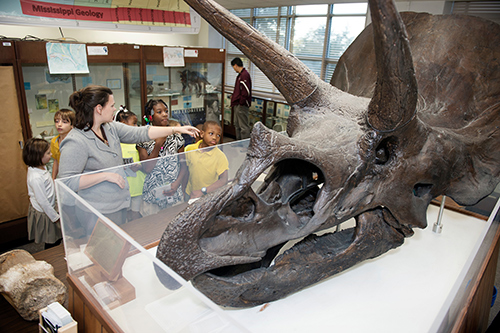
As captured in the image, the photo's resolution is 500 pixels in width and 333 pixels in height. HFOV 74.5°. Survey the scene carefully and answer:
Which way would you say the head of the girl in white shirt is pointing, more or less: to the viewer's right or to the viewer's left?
to the viewer's right

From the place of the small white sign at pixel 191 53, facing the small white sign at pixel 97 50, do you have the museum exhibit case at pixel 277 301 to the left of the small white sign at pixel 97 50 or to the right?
left

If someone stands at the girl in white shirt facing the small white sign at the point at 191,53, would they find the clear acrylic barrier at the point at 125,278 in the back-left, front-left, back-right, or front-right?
back-right

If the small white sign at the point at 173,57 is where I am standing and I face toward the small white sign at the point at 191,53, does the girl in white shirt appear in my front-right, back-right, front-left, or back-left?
back-right

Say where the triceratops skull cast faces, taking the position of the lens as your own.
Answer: facing the viewer and to the left of the viewer

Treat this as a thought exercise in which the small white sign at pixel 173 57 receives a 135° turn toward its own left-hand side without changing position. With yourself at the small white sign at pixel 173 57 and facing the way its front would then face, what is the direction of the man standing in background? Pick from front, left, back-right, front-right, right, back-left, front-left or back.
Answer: front

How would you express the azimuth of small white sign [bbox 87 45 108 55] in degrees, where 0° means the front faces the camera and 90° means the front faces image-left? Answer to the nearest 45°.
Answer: approximately 0°

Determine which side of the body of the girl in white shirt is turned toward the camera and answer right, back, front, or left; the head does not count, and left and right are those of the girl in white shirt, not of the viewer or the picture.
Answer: right

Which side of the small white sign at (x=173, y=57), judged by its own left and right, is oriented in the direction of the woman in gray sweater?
front

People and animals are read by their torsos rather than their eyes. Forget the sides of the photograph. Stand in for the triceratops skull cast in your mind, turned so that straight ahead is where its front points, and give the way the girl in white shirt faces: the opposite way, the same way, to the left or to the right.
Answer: the opposite way

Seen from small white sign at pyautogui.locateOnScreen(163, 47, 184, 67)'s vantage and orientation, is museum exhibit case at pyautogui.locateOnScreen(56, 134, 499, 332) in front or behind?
in front
